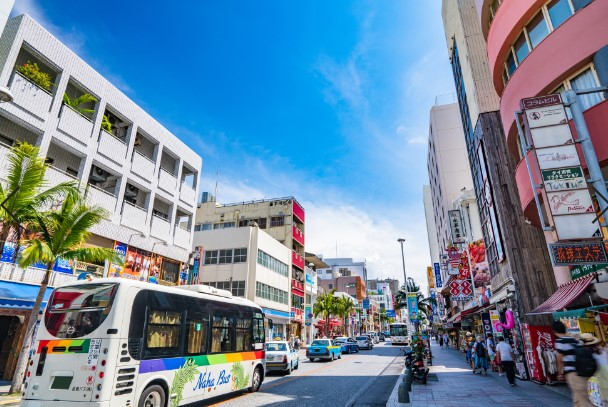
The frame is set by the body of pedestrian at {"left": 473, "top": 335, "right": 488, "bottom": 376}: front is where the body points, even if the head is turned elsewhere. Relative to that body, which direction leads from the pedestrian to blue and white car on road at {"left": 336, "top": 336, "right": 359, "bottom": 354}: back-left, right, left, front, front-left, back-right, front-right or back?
front-left

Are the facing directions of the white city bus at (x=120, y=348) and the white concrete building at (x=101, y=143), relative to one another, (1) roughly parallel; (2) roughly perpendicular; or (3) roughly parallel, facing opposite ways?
roughly perpendicular

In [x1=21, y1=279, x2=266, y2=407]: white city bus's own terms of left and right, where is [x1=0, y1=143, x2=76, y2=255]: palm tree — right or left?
on its left

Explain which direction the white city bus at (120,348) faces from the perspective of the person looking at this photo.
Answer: facing away from the viewer and to the right of the viewer

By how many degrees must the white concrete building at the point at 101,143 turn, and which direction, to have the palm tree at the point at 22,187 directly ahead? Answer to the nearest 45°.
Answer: approximately 45° to its right

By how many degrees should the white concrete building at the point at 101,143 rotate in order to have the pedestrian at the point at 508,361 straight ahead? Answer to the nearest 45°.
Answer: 0° — it already faces them

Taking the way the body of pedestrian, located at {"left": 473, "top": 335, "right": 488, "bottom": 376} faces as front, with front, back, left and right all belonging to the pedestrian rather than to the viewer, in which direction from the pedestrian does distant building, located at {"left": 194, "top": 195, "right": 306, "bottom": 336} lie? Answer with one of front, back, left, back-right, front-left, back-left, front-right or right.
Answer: front-left

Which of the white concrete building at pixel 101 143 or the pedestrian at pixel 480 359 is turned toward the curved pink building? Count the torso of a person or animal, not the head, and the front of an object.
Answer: the white concrete building

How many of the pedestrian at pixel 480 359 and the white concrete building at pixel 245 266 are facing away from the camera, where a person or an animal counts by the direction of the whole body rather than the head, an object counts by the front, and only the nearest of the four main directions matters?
1

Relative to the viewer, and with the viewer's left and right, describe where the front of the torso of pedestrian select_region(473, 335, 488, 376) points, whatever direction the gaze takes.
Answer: facing away from the viewer

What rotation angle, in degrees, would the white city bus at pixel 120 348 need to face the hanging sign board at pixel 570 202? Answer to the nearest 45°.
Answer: approximately 90° to its right

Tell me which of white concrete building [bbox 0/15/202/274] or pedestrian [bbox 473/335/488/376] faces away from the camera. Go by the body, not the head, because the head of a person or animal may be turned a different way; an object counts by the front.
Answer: the pedestrian
